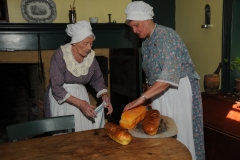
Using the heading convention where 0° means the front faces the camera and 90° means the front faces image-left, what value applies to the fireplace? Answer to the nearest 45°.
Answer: approximately 0°

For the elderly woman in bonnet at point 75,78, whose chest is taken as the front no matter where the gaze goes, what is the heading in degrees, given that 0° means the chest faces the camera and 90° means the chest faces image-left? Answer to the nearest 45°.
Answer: approximately 315°

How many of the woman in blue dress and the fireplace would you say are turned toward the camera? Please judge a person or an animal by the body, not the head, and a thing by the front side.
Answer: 1

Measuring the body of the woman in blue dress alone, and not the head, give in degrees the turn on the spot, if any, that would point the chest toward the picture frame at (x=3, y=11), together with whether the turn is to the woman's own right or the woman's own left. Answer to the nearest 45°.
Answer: approximately 45° to the woman's own right

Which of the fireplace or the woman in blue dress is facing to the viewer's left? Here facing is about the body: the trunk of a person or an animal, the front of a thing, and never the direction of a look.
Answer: the woman in blue dress

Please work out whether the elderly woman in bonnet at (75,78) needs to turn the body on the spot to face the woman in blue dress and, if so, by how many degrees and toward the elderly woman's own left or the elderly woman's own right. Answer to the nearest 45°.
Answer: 0° — they already face them

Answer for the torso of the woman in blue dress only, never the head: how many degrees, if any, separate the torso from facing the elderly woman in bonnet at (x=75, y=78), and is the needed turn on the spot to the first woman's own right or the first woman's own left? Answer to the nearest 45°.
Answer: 0° — they already face them

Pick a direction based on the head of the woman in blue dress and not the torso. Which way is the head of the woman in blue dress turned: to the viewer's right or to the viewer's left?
to the viewer's left

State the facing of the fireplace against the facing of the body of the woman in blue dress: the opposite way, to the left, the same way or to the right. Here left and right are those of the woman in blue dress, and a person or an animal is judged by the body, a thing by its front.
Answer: to the left

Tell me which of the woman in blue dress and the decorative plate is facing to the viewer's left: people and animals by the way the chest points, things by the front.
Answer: the woman in blue dress
